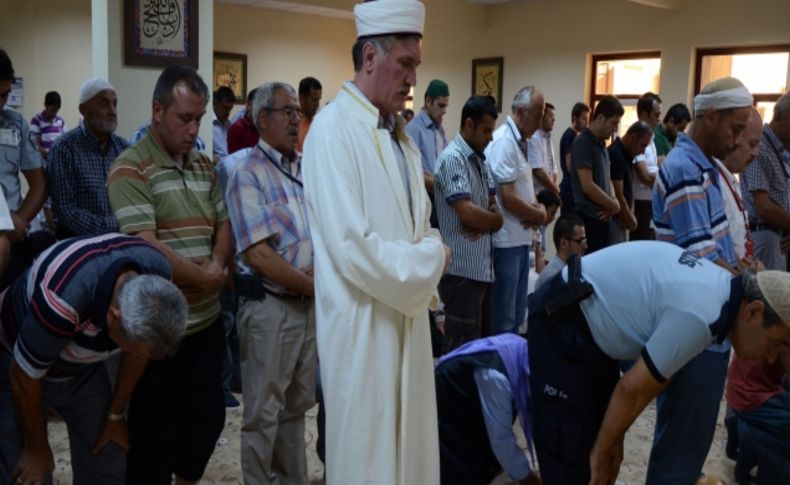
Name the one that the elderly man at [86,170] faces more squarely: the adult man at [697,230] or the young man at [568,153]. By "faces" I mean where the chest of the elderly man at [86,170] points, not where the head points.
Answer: the adult man

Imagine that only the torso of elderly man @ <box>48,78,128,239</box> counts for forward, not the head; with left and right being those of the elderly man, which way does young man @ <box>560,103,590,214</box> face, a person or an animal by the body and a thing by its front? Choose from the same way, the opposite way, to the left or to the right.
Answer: the same way

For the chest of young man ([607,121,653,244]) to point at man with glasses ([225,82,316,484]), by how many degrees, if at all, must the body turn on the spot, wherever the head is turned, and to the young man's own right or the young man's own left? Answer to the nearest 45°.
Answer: approximately 90° to the young man's own right

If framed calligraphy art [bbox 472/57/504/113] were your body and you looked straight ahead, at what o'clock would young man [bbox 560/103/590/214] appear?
The young man is roughly at 10 o'clock from the framed calligraphy art.

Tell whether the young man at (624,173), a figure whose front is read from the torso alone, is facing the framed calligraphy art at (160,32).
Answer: no

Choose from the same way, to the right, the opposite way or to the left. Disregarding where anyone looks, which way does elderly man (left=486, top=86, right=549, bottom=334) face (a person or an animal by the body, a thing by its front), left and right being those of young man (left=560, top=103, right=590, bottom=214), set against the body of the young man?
the same way

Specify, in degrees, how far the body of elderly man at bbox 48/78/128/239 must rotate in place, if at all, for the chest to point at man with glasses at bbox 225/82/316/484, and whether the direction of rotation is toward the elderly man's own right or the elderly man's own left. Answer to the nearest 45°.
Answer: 0° — they already face them

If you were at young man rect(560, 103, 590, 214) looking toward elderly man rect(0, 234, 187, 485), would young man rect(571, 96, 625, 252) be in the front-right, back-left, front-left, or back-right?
front-left

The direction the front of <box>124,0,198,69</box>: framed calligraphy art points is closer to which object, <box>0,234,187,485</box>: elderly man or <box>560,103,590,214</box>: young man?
the elderly man

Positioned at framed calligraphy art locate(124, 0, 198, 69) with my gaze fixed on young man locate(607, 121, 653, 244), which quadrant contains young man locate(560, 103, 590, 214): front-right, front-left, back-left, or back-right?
front-left

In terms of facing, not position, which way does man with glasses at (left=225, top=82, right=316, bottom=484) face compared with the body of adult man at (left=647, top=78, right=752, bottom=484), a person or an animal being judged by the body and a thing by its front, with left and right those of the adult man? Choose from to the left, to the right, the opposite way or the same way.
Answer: the same way

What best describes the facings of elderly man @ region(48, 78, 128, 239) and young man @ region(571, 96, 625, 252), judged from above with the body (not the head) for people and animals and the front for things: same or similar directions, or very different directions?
same or similar directions

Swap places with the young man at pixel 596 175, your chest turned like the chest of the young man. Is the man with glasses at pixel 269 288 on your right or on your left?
on your right

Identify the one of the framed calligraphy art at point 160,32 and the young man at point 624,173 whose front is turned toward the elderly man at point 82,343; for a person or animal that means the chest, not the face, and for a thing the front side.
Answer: the framed calligraphy art

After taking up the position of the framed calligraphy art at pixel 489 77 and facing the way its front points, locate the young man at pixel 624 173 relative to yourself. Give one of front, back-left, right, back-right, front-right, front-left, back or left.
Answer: front-left

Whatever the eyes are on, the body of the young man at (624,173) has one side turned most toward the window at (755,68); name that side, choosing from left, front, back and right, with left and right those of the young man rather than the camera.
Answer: left

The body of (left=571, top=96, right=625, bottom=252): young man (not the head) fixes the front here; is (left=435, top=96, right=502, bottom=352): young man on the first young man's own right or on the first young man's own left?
on the first young man's own right
